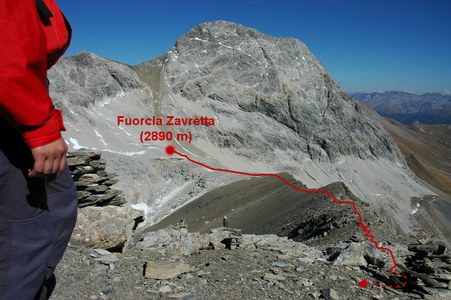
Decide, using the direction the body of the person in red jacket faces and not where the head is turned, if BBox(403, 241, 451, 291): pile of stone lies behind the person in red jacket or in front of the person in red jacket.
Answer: in front

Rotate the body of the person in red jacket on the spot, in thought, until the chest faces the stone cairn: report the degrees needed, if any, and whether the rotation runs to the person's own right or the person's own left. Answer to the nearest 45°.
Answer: approximately 90° to the person's own left

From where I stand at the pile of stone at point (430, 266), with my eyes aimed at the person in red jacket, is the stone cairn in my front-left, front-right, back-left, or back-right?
front-right

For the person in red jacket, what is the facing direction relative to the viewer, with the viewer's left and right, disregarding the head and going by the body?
facing to the right of the viewer

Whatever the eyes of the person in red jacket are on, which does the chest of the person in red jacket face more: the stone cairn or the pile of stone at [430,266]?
the pile of stone

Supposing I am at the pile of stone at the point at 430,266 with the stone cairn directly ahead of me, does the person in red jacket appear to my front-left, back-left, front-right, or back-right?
front-left

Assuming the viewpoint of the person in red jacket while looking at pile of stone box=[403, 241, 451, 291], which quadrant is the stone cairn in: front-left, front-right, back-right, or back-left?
front-left
